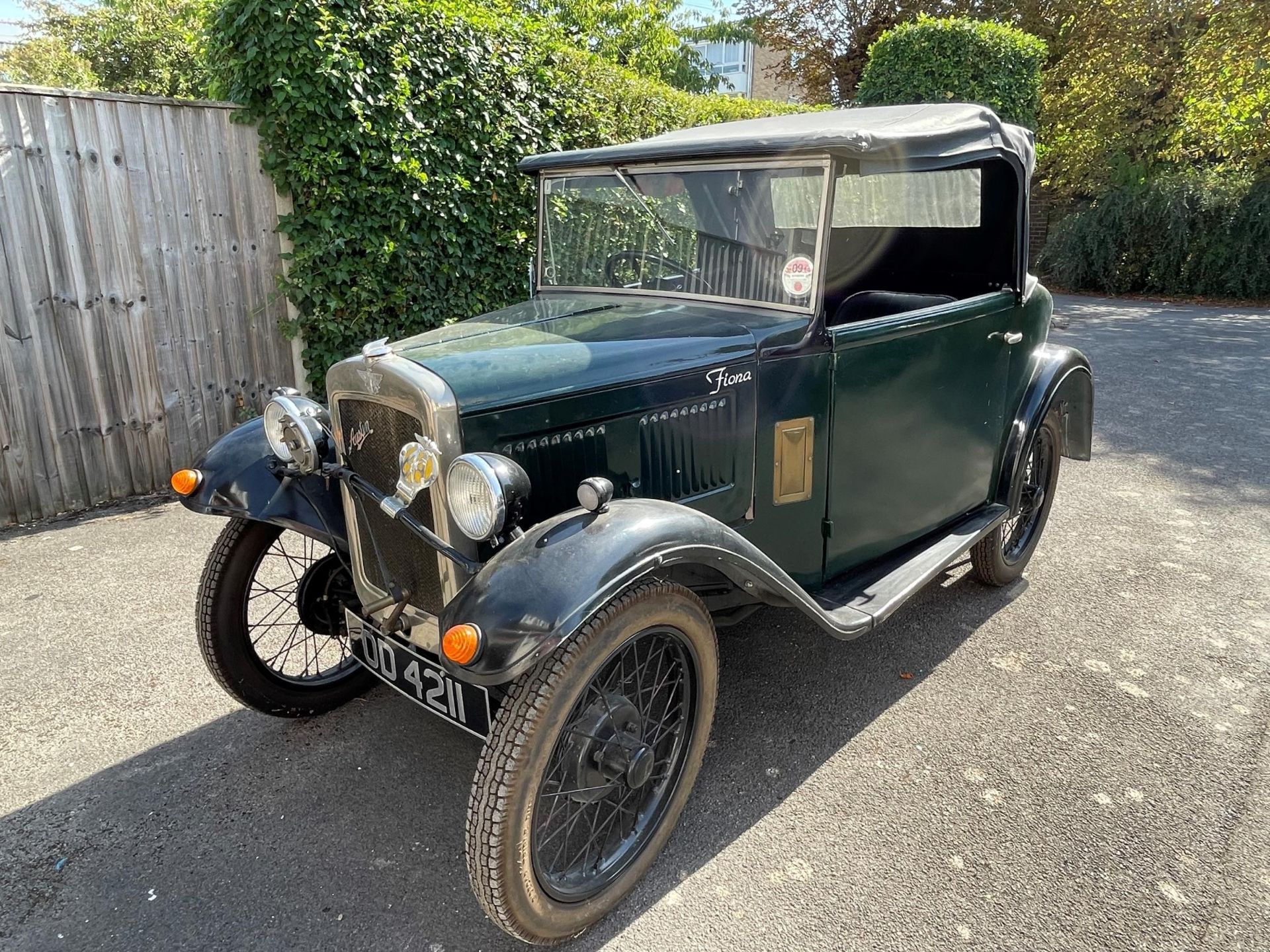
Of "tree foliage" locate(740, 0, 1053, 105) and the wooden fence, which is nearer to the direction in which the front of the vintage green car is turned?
the wooden fence

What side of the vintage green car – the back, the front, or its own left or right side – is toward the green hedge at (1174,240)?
back

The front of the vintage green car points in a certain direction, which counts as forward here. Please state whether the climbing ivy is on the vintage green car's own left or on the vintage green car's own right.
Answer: on the vintage green car's own right

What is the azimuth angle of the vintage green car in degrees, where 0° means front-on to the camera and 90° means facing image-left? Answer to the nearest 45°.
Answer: approximately 45°

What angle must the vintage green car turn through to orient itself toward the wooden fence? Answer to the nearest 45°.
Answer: approximately 90° to its right

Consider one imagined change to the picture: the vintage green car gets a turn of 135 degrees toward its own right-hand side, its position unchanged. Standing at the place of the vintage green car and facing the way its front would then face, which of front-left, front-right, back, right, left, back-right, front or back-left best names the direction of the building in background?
front

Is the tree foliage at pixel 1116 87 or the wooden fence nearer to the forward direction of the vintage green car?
the wooden fence

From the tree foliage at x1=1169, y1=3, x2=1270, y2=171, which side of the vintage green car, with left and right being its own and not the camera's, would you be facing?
back

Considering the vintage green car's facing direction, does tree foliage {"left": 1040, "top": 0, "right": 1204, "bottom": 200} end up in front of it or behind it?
behind

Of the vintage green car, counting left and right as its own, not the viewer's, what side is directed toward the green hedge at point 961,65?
back

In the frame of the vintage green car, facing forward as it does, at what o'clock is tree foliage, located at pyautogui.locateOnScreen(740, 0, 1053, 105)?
The tree foliage is roughly at 5 o'clock from the vintage green car.
